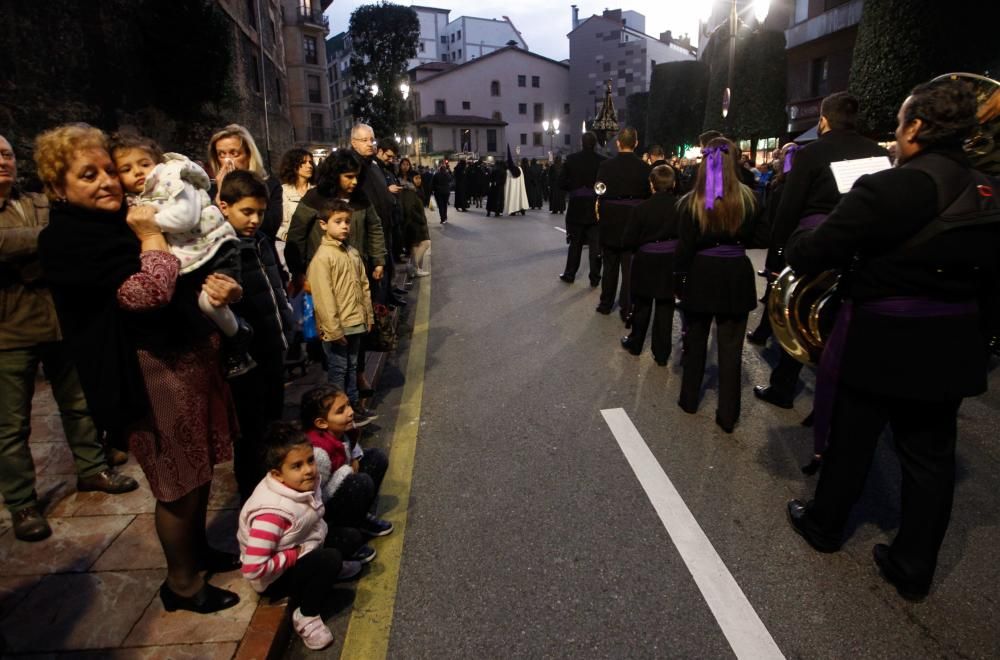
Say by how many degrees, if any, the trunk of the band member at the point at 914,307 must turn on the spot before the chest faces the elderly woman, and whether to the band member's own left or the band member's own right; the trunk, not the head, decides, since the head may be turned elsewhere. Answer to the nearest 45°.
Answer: approximately 90° to the band member's own left

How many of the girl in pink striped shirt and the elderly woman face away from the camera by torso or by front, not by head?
0

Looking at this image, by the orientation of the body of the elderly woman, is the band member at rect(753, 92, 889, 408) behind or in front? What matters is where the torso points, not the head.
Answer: in front

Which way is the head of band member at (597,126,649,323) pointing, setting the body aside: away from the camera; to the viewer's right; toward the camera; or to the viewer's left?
away from the camera

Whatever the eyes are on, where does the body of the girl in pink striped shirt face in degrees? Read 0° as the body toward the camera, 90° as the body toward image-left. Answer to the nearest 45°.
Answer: approximately 315°

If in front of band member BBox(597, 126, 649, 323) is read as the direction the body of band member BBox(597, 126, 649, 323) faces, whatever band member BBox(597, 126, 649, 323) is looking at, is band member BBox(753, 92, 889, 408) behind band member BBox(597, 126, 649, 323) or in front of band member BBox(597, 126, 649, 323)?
behind

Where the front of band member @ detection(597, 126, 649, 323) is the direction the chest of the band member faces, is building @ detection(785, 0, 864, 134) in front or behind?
in front

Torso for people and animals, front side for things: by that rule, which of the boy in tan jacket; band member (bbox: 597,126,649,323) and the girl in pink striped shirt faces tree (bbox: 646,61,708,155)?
the band member

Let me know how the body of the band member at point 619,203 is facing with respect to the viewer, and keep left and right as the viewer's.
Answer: facing away from the viewer

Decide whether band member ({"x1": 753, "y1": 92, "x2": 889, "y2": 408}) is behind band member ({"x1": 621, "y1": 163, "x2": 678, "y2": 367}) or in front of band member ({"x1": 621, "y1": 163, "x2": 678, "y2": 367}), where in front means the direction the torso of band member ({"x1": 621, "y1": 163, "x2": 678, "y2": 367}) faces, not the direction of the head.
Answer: behind

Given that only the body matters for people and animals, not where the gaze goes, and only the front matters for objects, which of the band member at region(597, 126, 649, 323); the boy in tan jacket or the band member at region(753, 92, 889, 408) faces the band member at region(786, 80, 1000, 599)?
the boy in tan jacket

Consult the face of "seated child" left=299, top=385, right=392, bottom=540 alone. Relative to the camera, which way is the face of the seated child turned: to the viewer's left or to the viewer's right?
to the viewer's right

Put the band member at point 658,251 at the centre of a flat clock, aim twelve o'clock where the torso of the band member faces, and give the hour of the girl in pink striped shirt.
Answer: The girl in pink striped shirt is roughly at 8 o'clock from the band member.
